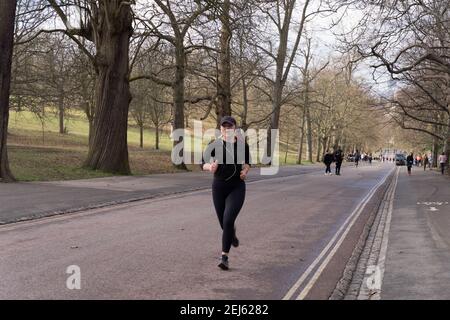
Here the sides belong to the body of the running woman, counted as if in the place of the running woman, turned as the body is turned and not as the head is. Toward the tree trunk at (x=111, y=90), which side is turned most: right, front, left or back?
back

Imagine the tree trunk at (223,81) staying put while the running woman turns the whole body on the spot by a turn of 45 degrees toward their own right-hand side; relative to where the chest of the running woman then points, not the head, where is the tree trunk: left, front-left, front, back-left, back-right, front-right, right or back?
back-right

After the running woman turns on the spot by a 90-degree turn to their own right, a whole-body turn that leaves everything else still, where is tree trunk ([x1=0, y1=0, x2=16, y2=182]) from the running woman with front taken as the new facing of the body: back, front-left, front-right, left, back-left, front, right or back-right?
front-right

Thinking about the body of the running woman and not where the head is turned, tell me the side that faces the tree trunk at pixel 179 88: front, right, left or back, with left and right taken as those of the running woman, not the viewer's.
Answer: back

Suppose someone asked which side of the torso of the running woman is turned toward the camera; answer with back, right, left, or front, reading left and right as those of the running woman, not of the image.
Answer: front
